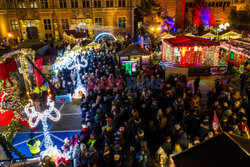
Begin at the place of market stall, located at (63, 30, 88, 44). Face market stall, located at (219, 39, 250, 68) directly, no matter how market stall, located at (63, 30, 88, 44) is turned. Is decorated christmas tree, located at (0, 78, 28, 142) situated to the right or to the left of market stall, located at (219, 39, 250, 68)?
right

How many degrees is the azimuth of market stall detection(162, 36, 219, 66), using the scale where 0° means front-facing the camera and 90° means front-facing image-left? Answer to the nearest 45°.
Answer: approximately 0°

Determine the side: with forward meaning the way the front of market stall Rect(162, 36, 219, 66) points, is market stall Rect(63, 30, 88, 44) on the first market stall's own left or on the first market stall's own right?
on the first market stall's own right

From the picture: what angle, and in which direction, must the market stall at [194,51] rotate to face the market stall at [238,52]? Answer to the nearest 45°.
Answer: approximately 135° to its left

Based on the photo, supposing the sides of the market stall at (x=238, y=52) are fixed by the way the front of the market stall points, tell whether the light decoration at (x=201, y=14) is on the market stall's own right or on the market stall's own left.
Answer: on the market stall's own right

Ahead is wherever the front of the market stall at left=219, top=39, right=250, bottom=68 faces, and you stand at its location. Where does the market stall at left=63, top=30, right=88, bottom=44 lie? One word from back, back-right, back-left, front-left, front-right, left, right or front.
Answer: front-right

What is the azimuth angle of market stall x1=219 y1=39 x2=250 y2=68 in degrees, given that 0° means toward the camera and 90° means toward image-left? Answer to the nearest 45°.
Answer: approximately 45°

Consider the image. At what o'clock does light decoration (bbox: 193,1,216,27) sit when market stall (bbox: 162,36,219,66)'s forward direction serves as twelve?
The light decoration is roughly at 6 o'clock from the market stall.

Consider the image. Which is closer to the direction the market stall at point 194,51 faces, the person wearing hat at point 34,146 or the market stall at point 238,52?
the person wearing hat

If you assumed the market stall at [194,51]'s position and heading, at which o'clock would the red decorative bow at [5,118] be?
The red decorative bow is roughly at 1 o'clock from the market stall.

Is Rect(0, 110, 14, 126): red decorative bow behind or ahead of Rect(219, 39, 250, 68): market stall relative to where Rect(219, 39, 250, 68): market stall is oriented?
ahead

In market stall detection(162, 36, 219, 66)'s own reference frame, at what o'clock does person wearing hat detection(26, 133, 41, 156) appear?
The person wearing hat is roughly at 1 o'clock from the market stall.
